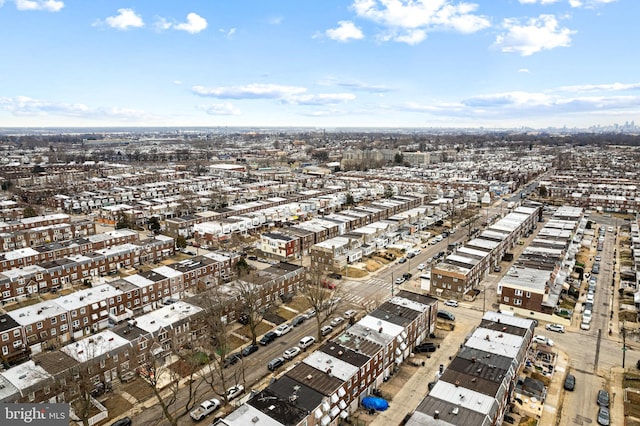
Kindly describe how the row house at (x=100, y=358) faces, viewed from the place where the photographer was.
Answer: facing the viewer and to the right of the viewer

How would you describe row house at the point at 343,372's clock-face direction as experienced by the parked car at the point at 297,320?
The row house is roughly at 10 o'clock from the parked car.

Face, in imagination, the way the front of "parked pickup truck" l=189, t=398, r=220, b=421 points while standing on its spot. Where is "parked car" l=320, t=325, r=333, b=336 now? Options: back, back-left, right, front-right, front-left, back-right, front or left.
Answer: front

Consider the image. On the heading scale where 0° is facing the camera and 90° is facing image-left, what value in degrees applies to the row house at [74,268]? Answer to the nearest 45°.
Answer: approximately 315°

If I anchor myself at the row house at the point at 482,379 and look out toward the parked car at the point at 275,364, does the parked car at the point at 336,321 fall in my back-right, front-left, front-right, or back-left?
front-right

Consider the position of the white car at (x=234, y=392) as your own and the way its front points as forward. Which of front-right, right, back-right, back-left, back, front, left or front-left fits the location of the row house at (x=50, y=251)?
left

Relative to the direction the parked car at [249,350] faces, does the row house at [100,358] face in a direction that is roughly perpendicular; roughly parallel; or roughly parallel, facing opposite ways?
roughly perpendicular

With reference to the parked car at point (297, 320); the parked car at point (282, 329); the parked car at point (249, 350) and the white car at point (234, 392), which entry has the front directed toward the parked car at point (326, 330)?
the white car

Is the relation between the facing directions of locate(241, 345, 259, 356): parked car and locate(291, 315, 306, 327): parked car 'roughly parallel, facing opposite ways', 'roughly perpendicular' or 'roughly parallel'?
roughly parallel

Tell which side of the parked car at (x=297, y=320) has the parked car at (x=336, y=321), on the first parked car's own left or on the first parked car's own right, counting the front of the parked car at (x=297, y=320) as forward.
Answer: on the first parked car's own left

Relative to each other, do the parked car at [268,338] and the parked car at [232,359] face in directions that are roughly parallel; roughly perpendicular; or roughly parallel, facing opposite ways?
roughly parallel

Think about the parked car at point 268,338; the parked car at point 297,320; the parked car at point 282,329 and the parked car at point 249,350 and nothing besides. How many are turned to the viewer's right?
0

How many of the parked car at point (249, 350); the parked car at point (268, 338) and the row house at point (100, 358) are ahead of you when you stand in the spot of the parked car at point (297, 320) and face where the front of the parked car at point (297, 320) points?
3

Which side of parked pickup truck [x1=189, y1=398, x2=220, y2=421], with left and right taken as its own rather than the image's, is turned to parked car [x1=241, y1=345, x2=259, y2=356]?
front

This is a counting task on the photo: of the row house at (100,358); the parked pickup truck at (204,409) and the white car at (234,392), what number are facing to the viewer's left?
0

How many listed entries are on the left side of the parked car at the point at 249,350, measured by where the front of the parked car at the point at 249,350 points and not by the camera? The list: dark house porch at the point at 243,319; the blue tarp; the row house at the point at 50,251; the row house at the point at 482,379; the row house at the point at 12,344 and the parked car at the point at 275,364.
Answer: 3

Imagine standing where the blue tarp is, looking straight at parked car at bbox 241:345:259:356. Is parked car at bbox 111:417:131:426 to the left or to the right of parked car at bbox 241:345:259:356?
left

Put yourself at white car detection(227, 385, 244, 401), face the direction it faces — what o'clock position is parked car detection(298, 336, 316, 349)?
The parked car is roughly at 12 o'clock from the white car.
